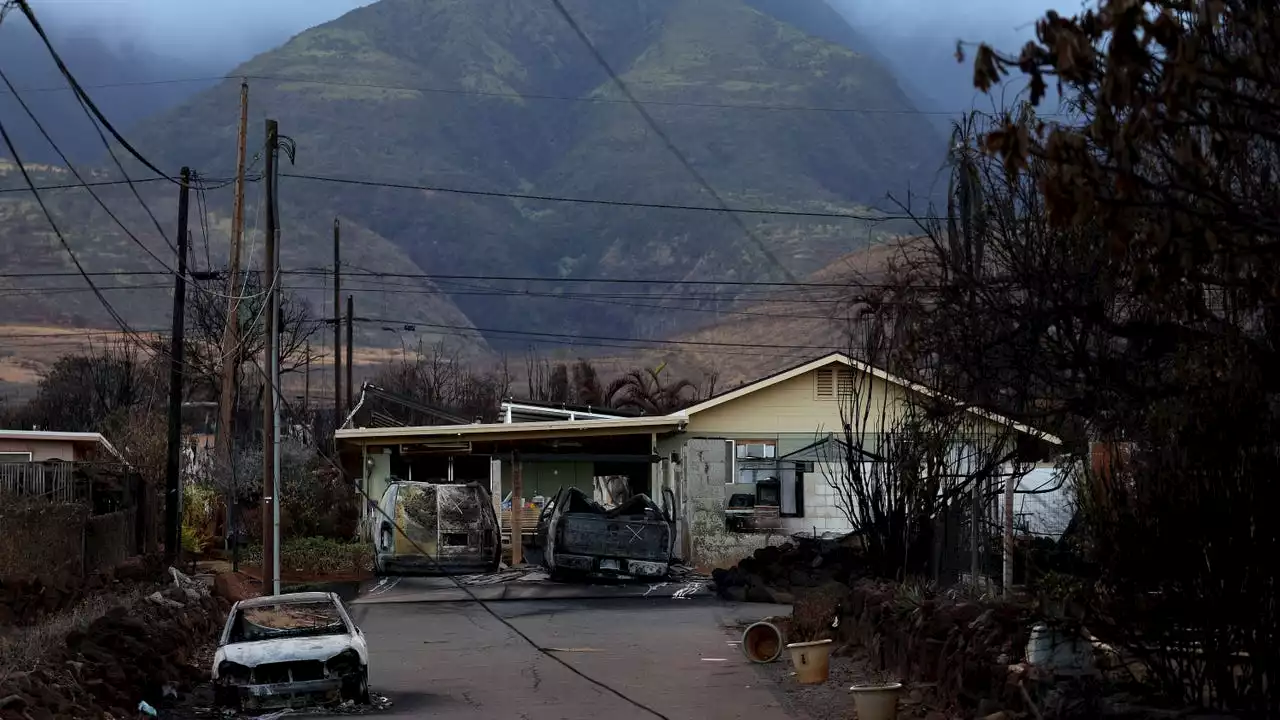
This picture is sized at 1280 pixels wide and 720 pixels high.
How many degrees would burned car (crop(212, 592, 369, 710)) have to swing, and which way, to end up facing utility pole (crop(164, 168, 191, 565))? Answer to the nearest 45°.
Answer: approximately 180°

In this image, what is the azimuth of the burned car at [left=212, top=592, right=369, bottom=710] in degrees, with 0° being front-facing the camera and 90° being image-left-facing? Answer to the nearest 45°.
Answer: approximately 0°

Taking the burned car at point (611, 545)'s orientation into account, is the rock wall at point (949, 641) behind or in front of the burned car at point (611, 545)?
behind

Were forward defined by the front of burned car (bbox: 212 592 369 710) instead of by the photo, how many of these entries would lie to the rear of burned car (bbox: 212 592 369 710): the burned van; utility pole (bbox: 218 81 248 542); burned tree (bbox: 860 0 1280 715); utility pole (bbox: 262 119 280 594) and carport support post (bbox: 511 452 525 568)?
4

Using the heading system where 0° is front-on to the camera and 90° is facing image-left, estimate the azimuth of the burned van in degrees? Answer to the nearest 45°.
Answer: approximately 180°

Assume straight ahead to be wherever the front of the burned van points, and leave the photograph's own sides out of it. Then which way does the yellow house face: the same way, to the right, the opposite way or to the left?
the opposite way

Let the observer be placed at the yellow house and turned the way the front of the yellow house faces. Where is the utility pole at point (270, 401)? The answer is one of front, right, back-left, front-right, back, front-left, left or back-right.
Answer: front-right

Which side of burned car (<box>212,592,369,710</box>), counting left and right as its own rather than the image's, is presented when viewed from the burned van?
back

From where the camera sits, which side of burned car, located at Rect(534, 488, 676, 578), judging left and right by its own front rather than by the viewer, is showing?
back

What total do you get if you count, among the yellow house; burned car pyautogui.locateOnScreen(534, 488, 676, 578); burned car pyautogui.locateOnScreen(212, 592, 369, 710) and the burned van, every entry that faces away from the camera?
2

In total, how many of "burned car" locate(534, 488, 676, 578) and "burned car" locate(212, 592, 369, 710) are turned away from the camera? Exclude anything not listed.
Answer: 1
